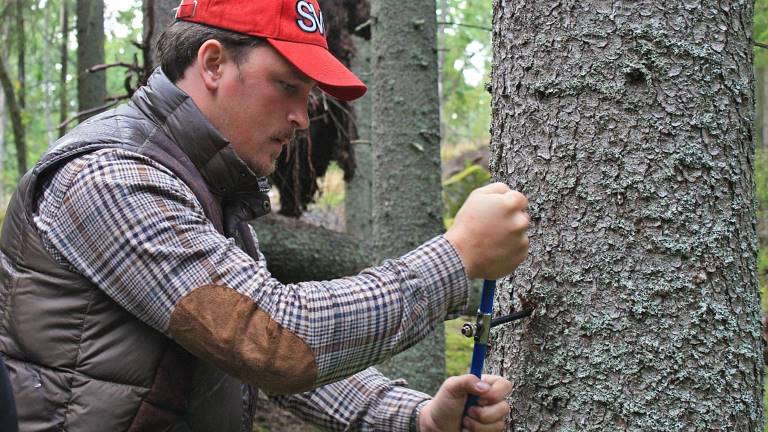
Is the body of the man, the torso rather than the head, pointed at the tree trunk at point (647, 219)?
yes

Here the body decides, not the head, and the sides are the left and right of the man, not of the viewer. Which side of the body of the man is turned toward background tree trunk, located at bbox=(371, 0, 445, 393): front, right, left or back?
left

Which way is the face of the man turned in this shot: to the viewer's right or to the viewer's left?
to the viewer's right

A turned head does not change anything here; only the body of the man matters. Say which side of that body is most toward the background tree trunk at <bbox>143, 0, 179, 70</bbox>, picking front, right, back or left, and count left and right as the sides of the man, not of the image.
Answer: left

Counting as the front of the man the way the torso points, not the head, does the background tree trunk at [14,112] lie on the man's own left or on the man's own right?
on the man's own left

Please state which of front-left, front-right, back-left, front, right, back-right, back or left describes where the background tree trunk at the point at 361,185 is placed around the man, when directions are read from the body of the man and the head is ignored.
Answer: left

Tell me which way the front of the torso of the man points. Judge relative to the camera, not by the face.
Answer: to the viewer's right
